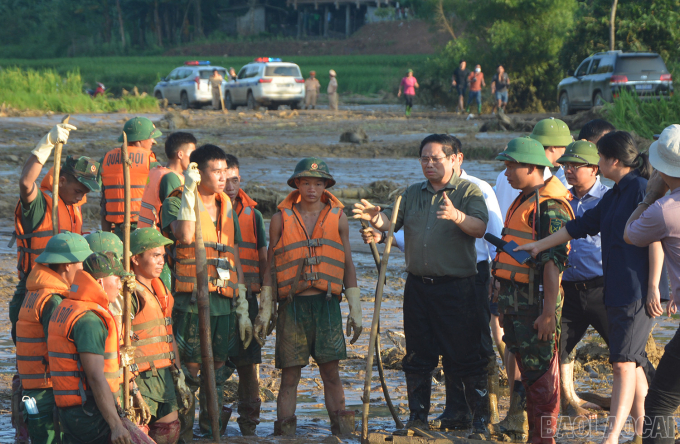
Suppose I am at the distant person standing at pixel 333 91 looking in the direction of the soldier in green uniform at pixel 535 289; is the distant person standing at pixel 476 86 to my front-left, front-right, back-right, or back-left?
front-left

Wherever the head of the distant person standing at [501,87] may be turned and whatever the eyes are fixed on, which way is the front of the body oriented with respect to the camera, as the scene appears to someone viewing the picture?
toward the camera

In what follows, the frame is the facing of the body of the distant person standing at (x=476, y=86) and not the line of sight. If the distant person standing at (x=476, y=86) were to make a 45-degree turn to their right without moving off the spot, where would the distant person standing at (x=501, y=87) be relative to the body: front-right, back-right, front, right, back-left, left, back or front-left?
left

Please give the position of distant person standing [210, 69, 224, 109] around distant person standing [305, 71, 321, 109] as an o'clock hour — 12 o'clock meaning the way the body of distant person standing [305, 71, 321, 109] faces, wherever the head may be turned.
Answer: distant person standing [210, 69, 224, 109] is roughly at 3 o'clock from distant person standing [305, 71, 321, 109].

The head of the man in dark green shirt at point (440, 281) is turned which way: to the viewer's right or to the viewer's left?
to the viewer's left

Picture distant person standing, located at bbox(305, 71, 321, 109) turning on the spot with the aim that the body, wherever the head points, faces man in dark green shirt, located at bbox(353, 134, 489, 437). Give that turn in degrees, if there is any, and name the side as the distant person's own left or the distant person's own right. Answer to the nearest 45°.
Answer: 0° — they already face them

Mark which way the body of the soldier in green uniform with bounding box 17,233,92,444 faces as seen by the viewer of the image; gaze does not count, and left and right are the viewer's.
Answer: facing away from the viewer and to the right of the viewer

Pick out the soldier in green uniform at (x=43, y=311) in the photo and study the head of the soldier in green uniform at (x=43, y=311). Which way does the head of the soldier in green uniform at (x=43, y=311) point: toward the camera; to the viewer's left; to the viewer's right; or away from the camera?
to the viewer's right

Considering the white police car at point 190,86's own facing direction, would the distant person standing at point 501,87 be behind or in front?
behind

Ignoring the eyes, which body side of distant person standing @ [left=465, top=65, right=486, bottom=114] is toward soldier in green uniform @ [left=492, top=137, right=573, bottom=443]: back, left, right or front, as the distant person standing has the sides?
front

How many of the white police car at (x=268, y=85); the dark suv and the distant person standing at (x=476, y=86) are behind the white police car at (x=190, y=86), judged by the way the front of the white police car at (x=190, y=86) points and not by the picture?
3
